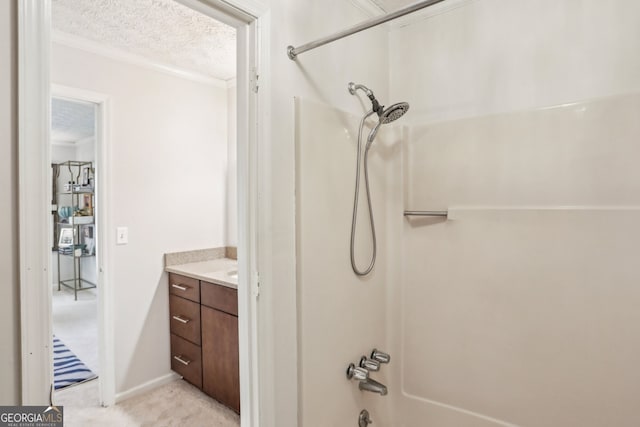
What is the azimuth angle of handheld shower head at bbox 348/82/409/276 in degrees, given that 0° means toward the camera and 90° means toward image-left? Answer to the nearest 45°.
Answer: approximately 315°

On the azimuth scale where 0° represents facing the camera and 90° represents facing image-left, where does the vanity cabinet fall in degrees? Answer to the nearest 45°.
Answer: approximately 45°

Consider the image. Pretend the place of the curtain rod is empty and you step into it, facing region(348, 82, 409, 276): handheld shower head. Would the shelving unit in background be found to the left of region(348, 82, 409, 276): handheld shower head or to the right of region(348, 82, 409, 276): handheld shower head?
left

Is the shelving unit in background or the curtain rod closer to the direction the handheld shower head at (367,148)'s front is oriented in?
the curtain rod

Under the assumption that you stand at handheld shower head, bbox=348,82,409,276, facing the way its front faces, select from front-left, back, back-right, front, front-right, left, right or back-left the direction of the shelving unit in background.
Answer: back

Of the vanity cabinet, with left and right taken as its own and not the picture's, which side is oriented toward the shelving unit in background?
right

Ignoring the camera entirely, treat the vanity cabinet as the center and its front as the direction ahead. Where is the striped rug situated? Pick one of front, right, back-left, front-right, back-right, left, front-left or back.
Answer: right

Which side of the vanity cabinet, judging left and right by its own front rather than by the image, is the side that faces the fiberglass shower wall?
left

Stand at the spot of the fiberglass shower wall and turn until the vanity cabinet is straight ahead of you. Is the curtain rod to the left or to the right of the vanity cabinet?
left

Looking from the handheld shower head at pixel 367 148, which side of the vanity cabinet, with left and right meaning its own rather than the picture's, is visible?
left
